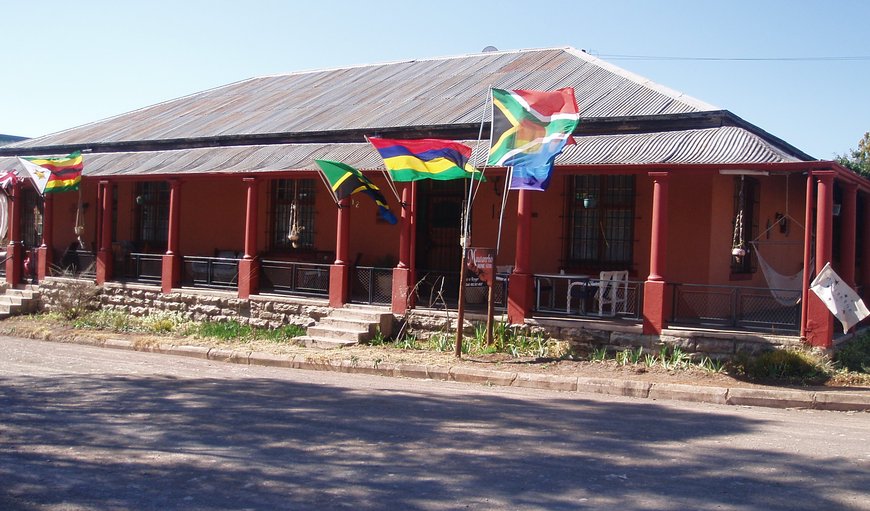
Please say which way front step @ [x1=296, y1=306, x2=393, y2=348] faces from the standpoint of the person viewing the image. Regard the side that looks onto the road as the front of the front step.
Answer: facing the viewer and to the left of the viewer

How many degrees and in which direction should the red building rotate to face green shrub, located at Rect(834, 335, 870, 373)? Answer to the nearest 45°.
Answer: approximately 90° to its left

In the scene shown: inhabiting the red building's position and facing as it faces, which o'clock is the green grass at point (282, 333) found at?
The green grass is roughly at 1 o'clock from the red building.

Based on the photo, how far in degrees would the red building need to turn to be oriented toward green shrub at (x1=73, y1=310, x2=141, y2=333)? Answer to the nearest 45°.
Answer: approximately 45° to its right

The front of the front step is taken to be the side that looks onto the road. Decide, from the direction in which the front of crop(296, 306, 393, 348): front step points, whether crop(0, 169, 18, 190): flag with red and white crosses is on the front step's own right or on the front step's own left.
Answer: on the front step's own right

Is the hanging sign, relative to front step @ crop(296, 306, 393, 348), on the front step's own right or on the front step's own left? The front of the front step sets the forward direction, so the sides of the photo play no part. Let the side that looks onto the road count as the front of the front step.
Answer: on the front step's own left

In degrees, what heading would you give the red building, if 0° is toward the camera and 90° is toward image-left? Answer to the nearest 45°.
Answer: approximately 45°

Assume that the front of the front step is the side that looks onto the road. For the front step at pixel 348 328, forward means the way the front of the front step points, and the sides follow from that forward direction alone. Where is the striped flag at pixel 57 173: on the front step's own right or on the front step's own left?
on the front step's own right
